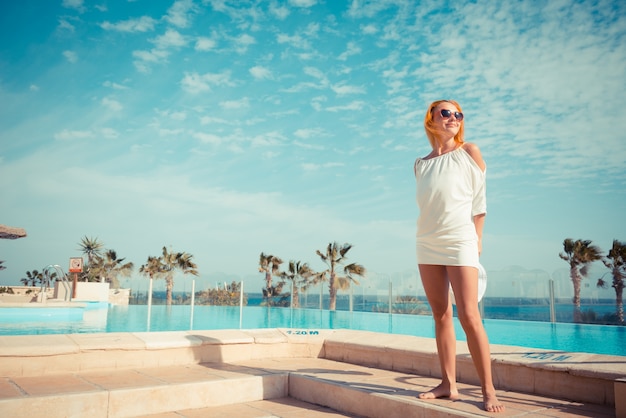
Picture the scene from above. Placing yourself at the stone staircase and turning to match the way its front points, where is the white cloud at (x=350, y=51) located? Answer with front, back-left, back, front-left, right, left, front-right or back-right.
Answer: back

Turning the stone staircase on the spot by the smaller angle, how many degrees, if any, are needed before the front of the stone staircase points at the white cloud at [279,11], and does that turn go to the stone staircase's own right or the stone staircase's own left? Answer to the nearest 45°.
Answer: approximately 180°

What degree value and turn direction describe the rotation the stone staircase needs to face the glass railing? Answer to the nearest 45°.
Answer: approximately 135° to its left

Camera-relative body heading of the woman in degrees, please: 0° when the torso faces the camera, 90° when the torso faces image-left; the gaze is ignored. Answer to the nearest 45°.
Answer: approximately 45°

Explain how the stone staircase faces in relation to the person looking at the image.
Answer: facing the viewer

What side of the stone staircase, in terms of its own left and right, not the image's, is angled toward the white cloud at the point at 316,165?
back

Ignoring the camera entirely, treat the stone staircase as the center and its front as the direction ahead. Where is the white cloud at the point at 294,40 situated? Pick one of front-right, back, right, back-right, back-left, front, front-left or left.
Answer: back

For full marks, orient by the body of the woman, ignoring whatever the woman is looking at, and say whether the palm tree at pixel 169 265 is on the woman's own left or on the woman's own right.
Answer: on the woman's own right
